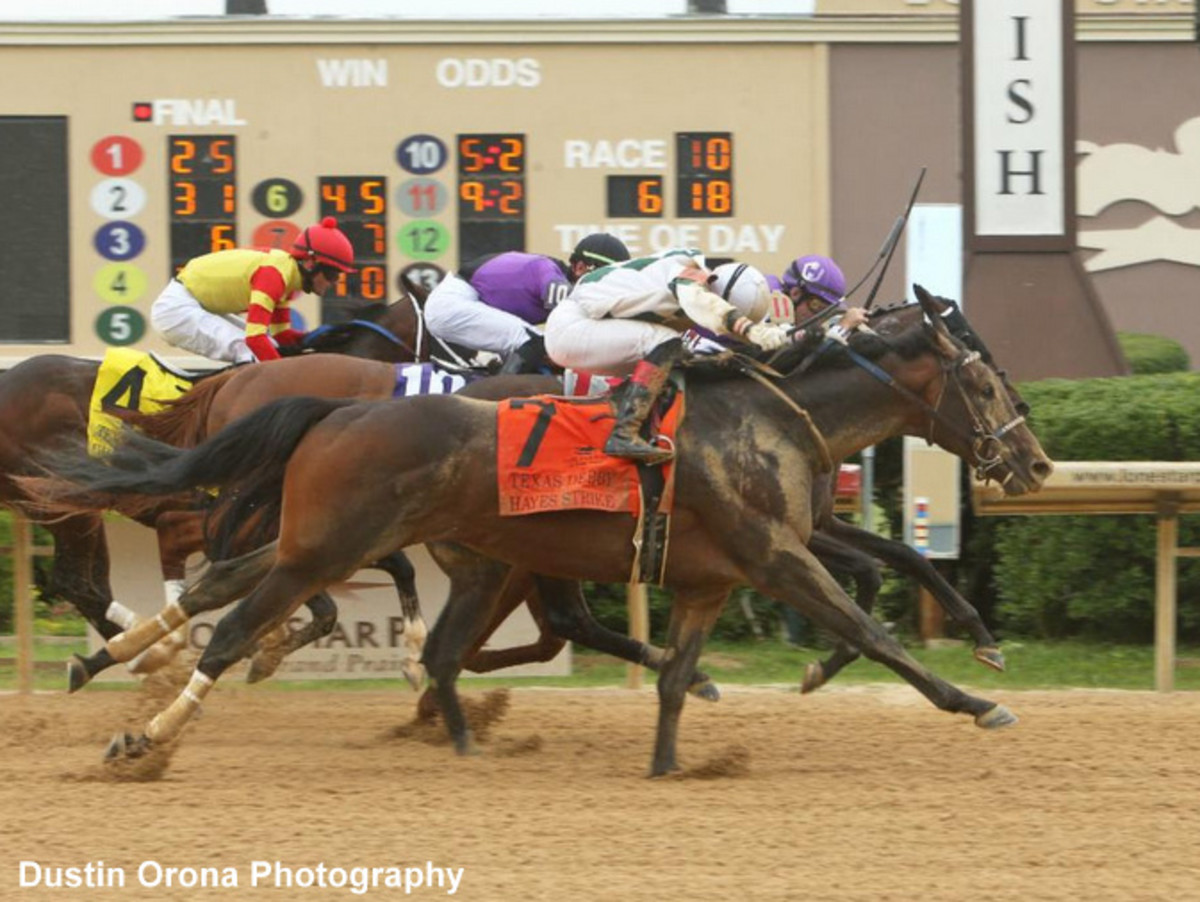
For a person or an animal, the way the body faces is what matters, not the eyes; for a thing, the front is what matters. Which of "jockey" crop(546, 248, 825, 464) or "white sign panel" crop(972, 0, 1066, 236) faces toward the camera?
the white sign panel

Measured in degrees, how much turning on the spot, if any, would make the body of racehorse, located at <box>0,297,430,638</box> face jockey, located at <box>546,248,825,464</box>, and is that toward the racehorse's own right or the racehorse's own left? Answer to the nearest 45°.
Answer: approximately 45° to the racehorse's own right

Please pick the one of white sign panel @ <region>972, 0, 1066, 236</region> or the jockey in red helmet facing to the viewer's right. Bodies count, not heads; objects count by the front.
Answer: the jockey in red helmet

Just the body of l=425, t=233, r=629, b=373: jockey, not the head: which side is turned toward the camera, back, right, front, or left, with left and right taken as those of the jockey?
right

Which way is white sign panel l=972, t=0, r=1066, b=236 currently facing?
toward the camera

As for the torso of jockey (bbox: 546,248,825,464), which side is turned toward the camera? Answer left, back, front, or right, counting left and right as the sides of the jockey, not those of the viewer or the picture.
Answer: right

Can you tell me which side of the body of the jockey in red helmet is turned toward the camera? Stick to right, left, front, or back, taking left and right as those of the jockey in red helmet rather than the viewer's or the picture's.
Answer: right

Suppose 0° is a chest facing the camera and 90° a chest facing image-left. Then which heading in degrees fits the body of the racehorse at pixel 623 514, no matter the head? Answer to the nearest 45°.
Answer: approximately 270°

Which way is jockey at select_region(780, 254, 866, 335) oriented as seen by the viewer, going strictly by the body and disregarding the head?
to the viewer's right

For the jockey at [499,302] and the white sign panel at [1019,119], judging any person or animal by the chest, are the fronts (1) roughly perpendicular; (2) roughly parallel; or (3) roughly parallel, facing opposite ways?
roughly perpendicular

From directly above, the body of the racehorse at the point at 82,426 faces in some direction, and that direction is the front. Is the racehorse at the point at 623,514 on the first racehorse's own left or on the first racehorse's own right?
on the first racehorse's own right

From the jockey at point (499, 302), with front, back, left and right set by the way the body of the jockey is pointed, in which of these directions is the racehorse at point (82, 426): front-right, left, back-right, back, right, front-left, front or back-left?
back

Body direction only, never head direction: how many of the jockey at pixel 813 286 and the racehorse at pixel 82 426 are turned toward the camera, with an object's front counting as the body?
0

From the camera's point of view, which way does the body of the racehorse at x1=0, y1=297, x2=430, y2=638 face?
to the viewer's right
